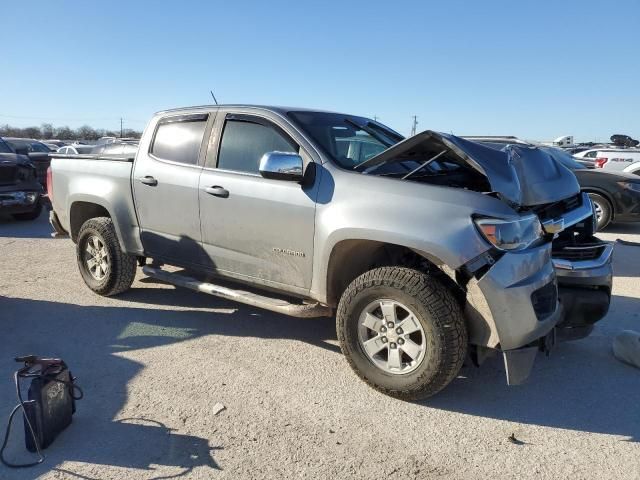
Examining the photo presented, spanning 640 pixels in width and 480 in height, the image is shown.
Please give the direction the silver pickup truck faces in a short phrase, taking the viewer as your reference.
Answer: facing the viewer and to the right of the viewer

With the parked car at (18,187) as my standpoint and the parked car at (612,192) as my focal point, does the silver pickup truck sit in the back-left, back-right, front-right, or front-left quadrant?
front-right

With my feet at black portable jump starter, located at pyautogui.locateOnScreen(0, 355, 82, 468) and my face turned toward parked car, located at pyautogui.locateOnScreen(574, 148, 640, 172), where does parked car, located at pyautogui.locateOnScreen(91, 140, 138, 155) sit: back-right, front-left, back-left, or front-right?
front-left

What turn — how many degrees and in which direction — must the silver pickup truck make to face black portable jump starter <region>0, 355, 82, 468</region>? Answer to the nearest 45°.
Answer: approximately 90° to its right

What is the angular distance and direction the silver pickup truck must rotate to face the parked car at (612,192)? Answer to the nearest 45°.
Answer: approximately 90° to its left

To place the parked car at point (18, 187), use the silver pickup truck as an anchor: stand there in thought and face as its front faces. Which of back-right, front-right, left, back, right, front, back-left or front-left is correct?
back

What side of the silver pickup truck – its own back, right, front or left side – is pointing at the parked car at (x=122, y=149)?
back

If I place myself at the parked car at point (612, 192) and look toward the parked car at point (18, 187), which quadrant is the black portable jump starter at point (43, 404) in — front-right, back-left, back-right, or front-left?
front-left

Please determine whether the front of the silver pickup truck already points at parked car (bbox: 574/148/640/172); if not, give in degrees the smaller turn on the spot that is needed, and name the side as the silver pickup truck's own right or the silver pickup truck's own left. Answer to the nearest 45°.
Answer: approximately 90° to the silver pickup truck's own left

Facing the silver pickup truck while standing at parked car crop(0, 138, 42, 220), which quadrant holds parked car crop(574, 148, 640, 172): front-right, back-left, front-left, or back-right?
front-left

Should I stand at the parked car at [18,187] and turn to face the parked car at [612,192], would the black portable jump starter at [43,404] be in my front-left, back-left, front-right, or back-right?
front-right
